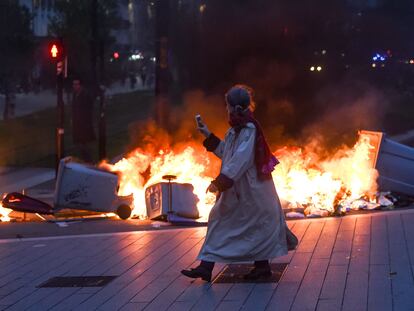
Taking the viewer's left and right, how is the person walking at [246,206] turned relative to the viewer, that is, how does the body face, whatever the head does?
facing to the left of the viewer

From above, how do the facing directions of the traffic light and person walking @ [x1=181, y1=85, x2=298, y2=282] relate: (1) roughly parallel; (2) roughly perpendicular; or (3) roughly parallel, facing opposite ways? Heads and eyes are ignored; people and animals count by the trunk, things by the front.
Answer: roughly perpendicular

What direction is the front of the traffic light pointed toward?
toward the camera

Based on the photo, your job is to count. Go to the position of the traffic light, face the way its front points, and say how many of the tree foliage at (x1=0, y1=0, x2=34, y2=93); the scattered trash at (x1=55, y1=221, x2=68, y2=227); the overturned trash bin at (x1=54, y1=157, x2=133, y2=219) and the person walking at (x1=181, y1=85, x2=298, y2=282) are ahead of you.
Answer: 3

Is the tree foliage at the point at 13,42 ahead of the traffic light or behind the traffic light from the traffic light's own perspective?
behind
